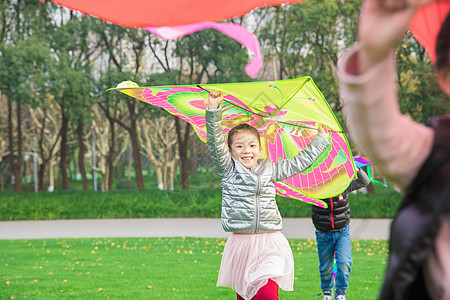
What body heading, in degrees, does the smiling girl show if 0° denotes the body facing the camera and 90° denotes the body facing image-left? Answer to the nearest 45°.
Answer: approximately 0°
